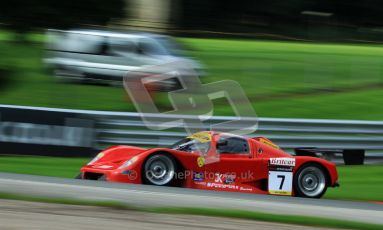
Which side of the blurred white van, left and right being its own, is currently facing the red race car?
right

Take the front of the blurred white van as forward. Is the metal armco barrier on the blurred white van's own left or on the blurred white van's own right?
on the blurred white van's own right

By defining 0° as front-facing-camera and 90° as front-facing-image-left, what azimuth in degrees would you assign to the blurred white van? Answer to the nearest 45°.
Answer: approximately 270°
